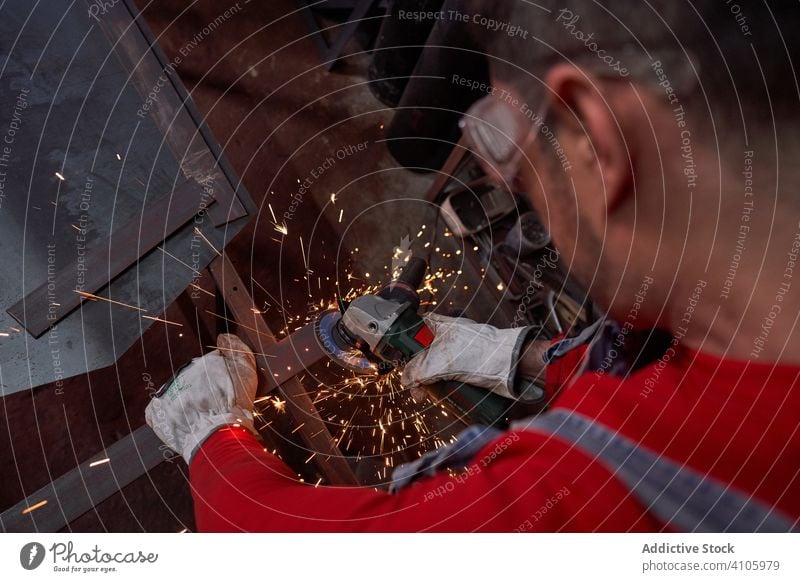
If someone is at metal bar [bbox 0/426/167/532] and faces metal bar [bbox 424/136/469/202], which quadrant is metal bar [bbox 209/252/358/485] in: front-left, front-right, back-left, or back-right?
front-right

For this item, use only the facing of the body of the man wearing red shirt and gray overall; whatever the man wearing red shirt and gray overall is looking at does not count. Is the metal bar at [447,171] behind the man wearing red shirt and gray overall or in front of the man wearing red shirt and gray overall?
in front

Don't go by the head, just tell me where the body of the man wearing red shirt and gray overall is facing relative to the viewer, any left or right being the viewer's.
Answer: facing away from the viewer and to the left of the viewer

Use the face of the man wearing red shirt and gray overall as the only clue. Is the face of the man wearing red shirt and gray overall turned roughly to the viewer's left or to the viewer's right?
to the viewer's left
